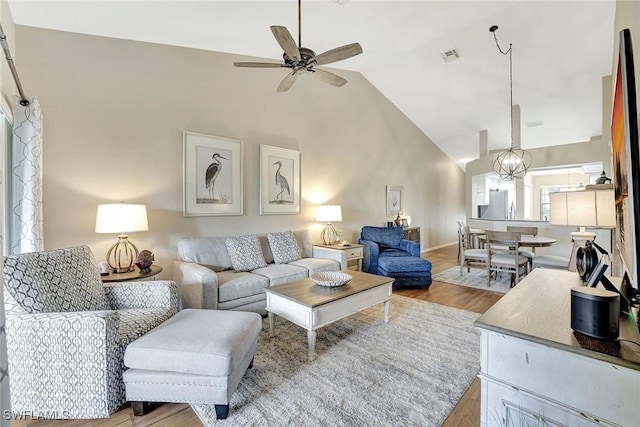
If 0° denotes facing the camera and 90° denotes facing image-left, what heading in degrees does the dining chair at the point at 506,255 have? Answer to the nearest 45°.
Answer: approximately 225°

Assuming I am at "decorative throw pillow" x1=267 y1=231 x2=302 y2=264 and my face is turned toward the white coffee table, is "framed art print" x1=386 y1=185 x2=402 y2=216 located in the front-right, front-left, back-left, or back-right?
back-left

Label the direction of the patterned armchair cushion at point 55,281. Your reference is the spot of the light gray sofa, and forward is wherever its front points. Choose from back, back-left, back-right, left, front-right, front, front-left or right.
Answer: right

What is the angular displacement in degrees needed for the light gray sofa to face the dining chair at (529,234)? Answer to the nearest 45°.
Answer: approximately 45° to its left

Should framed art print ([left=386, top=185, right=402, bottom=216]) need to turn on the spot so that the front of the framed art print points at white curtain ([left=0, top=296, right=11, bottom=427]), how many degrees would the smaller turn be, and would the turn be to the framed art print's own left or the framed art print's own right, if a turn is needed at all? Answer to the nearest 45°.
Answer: approximately 45° to the framed art print's own right

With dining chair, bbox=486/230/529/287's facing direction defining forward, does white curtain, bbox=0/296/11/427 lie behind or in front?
behind

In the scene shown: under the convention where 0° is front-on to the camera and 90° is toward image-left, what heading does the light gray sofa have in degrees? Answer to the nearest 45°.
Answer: approximately 315°

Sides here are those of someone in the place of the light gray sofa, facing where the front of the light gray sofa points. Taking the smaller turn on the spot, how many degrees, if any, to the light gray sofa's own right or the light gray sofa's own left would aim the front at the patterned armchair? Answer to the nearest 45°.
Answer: approximately 90° to the light gray sofa's own right

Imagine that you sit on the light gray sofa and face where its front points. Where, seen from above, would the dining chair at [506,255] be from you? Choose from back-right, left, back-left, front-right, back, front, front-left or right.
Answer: front-left

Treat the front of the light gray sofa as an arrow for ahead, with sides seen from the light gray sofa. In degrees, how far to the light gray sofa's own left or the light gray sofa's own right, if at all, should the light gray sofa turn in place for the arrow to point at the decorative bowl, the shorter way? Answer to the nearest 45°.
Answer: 0° — it already faces it

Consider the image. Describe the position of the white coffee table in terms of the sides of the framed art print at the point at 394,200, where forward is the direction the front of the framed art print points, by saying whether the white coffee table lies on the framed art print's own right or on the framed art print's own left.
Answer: on the framed art print's own right

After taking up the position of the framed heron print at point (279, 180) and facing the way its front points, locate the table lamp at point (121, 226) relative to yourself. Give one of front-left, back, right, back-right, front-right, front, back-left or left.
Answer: right

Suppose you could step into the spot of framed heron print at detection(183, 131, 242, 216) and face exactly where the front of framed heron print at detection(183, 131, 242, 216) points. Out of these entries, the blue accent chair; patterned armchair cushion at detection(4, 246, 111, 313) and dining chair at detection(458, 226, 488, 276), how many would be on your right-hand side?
1

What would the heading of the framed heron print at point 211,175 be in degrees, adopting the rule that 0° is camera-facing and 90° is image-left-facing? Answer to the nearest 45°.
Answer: approximately 315°

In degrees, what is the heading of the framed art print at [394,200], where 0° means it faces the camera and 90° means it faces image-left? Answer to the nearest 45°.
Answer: approximately 315°

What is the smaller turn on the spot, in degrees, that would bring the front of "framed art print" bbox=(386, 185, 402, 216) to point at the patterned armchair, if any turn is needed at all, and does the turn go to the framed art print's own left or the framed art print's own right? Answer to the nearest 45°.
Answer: approximately 45° to the framed art print's own right

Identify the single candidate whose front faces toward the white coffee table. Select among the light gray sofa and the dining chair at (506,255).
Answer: the light gray sofa

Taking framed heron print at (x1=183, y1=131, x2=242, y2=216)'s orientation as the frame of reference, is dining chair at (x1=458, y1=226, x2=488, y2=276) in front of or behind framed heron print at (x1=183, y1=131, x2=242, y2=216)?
in front
